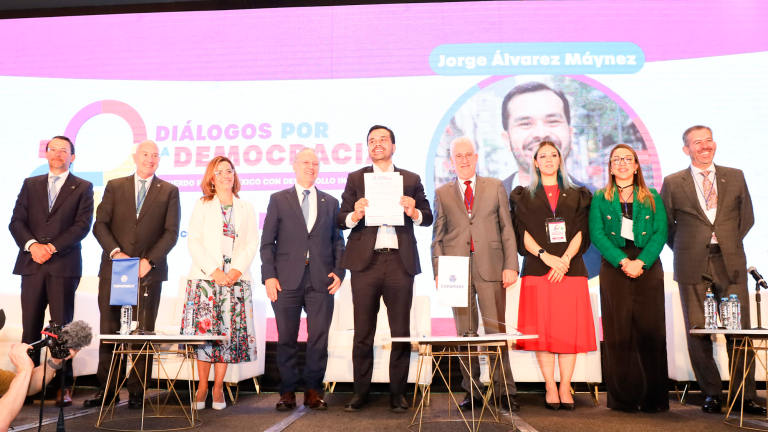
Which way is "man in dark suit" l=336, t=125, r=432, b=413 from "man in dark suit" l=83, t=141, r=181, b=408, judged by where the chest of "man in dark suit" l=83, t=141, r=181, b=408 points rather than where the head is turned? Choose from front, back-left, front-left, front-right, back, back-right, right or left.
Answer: front-left

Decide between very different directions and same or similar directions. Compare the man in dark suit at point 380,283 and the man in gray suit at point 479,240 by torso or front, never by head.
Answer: same or similar directions

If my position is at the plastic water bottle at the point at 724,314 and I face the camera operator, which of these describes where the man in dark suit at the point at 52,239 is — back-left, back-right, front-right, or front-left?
front-right

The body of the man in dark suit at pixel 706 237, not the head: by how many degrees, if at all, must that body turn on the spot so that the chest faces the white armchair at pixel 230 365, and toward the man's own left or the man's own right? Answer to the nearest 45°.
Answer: approximately 90° to the man's own right

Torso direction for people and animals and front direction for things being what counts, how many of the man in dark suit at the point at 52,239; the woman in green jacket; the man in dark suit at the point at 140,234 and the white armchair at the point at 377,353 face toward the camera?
4

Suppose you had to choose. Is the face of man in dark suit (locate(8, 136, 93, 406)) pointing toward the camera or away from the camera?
toward the camera

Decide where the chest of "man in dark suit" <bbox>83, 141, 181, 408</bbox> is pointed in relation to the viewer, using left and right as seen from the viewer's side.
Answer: facing the viewer

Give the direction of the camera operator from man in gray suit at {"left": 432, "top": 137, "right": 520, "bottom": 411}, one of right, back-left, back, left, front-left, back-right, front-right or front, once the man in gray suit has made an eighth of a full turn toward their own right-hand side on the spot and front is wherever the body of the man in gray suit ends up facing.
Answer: front

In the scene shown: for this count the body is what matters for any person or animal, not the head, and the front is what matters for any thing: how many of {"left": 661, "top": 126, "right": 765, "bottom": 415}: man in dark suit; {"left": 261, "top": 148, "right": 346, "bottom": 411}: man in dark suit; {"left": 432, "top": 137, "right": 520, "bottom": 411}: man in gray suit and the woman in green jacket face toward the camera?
4

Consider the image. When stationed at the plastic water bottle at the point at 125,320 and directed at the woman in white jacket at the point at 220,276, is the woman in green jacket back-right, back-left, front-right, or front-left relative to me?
front-right

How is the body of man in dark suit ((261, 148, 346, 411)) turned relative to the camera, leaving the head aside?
toward the camera

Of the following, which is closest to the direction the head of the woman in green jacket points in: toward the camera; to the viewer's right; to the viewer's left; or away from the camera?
toward the camera

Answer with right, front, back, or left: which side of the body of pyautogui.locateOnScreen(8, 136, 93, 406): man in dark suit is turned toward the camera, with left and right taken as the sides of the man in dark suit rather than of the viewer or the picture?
front

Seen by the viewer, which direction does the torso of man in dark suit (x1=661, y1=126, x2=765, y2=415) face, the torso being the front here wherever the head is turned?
toward the camera
